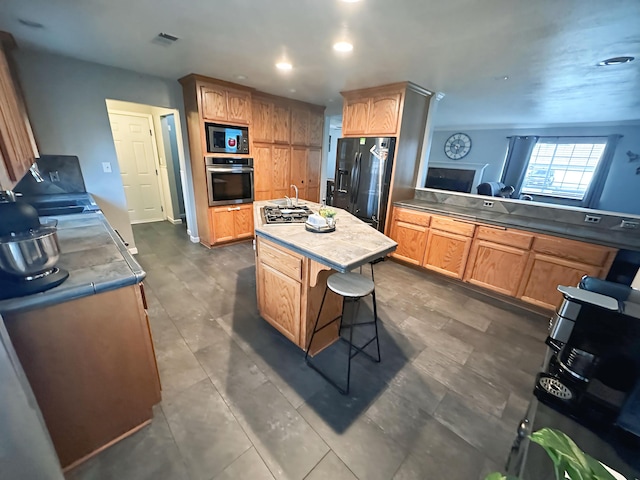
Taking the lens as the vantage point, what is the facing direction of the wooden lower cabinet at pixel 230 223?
facing the viewer and to the right of the viewer

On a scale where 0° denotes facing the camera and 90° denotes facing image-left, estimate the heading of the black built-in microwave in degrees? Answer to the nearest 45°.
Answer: approximately 315°

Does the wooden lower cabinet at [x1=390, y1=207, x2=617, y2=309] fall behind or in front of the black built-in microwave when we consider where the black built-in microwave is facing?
in front

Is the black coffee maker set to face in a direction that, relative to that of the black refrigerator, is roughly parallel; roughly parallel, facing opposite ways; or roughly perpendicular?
roughly perpendicular

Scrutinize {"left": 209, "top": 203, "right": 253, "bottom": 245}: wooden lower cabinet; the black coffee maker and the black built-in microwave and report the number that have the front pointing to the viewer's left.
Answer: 1

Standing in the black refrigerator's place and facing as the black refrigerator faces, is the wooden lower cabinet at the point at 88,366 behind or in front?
in front

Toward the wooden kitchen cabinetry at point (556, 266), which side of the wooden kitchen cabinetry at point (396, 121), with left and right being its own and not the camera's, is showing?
left

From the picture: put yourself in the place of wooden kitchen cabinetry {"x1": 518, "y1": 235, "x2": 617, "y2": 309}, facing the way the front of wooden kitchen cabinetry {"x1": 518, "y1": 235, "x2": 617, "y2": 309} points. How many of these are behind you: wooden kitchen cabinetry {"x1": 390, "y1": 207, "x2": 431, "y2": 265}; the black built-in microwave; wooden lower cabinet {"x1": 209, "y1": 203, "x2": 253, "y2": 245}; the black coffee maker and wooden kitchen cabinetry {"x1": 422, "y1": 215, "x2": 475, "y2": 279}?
0

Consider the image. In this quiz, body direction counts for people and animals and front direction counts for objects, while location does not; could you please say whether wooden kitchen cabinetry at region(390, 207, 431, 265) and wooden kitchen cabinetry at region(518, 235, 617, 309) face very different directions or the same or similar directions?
same or similar directions

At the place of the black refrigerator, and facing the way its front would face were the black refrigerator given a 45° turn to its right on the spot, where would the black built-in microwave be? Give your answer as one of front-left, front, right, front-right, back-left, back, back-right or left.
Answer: front

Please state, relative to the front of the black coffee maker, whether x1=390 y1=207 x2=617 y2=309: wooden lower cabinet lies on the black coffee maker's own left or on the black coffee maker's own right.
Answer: on the black coffee maker's own right

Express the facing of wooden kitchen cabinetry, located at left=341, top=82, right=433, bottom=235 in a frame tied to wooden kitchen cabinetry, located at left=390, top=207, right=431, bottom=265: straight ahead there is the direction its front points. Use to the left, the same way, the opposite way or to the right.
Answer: the same way

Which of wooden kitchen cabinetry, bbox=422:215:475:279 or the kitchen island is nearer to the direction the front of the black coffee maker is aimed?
the kitchen island

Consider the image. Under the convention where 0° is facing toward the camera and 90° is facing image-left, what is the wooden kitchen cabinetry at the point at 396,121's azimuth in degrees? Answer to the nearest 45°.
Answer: approximately 45°

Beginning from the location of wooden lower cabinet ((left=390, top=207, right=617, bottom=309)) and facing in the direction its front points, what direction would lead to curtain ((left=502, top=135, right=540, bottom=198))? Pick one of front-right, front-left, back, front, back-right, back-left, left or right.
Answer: back-right

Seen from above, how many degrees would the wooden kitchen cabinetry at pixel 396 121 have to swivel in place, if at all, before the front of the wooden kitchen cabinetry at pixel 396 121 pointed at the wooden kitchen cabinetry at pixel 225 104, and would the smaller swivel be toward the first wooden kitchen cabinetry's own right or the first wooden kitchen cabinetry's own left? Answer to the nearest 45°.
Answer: approximately 45° to the first wooden kitchen cabinetry's own right

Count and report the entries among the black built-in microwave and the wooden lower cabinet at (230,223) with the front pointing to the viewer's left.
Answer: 0

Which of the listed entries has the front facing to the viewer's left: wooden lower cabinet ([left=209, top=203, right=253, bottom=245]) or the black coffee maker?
the black coffee maker
